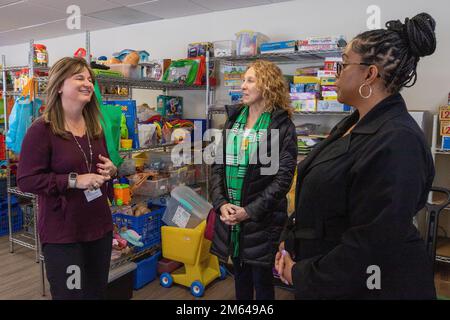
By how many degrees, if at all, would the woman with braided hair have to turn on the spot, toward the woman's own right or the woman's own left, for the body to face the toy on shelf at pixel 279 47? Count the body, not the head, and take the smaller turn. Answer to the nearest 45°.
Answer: approximately 90° to the woman's own right

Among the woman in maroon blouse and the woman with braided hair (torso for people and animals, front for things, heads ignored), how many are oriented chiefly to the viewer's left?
1

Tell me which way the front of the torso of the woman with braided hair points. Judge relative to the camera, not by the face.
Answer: to the viewer's left

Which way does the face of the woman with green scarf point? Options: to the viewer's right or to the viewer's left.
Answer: to the viewer's left

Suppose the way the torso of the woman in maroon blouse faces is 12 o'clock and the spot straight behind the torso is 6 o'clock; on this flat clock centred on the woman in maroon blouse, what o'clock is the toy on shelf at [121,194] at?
The toy on shelf is roughly at 8 o'clock from the woman in maroon blouse.

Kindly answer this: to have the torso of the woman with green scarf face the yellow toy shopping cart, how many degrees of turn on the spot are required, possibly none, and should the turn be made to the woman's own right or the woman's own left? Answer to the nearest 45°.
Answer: approximately 90° to the woman's own right

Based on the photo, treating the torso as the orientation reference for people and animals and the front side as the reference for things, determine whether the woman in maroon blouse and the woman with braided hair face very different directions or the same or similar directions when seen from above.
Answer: very different directions

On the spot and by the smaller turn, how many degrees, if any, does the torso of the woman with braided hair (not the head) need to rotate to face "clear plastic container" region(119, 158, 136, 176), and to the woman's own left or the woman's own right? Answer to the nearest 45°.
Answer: approximately 45° to the woman's own right

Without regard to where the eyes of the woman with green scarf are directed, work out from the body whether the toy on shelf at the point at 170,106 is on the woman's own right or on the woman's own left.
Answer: on the woman's own right

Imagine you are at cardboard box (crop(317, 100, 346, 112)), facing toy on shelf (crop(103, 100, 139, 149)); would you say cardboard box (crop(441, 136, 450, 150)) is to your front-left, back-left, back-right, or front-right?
back-left

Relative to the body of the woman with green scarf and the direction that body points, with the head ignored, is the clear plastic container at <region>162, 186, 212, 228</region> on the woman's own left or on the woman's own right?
on the woman's own right

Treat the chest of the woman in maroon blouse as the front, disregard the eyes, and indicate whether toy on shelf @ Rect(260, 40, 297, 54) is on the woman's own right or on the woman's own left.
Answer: on the woman's own left

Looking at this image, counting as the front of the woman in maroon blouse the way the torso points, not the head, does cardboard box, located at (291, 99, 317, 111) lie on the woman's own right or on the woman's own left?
on the woman's own left
